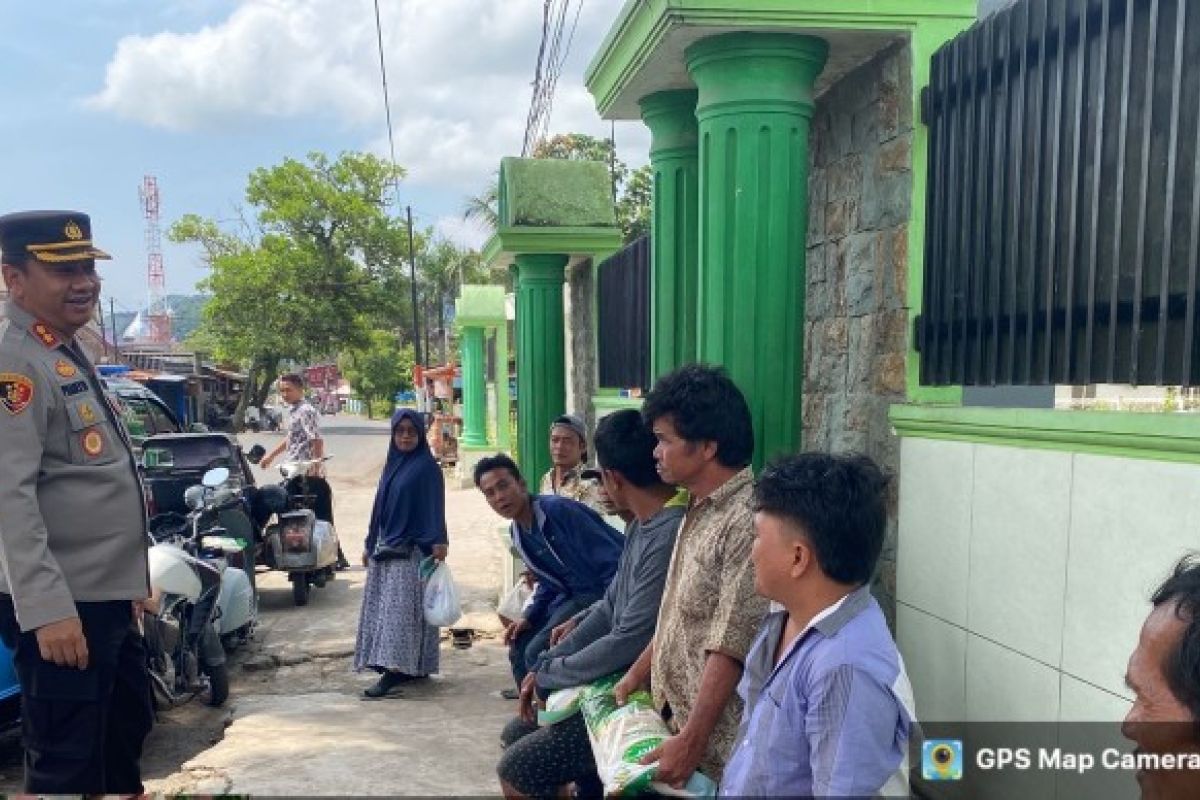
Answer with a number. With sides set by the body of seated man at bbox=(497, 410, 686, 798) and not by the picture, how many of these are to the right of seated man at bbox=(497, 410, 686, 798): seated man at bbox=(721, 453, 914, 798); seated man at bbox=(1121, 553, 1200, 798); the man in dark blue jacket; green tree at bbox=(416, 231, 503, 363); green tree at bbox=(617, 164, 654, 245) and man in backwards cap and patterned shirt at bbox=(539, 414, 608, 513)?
4

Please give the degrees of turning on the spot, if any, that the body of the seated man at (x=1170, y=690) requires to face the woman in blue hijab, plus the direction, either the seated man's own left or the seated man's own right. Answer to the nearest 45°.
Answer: approximately 45° to the seated man's own right

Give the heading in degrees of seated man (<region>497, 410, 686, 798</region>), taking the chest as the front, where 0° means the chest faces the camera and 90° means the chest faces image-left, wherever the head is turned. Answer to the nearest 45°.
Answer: approximately 90°

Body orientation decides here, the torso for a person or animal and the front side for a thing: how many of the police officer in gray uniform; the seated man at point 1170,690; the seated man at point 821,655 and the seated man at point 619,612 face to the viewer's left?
3

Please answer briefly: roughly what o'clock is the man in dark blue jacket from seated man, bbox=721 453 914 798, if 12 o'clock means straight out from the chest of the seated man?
The man in dark blue jacket is roughly at 2 o'clock from the seated man.

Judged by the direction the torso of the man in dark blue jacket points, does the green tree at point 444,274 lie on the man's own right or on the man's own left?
on the man's own right

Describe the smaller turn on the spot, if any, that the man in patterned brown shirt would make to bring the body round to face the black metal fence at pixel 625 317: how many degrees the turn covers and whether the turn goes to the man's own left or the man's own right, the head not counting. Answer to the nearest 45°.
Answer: approximately 90° to the man's own right

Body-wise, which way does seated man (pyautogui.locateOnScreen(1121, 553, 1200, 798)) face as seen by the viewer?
to the viewer's left

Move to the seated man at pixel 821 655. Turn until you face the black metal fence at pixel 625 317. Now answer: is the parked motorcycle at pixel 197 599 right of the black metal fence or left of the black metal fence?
left

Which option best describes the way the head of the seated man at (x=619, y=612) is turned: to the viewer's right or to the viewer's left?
to the viewer's left
